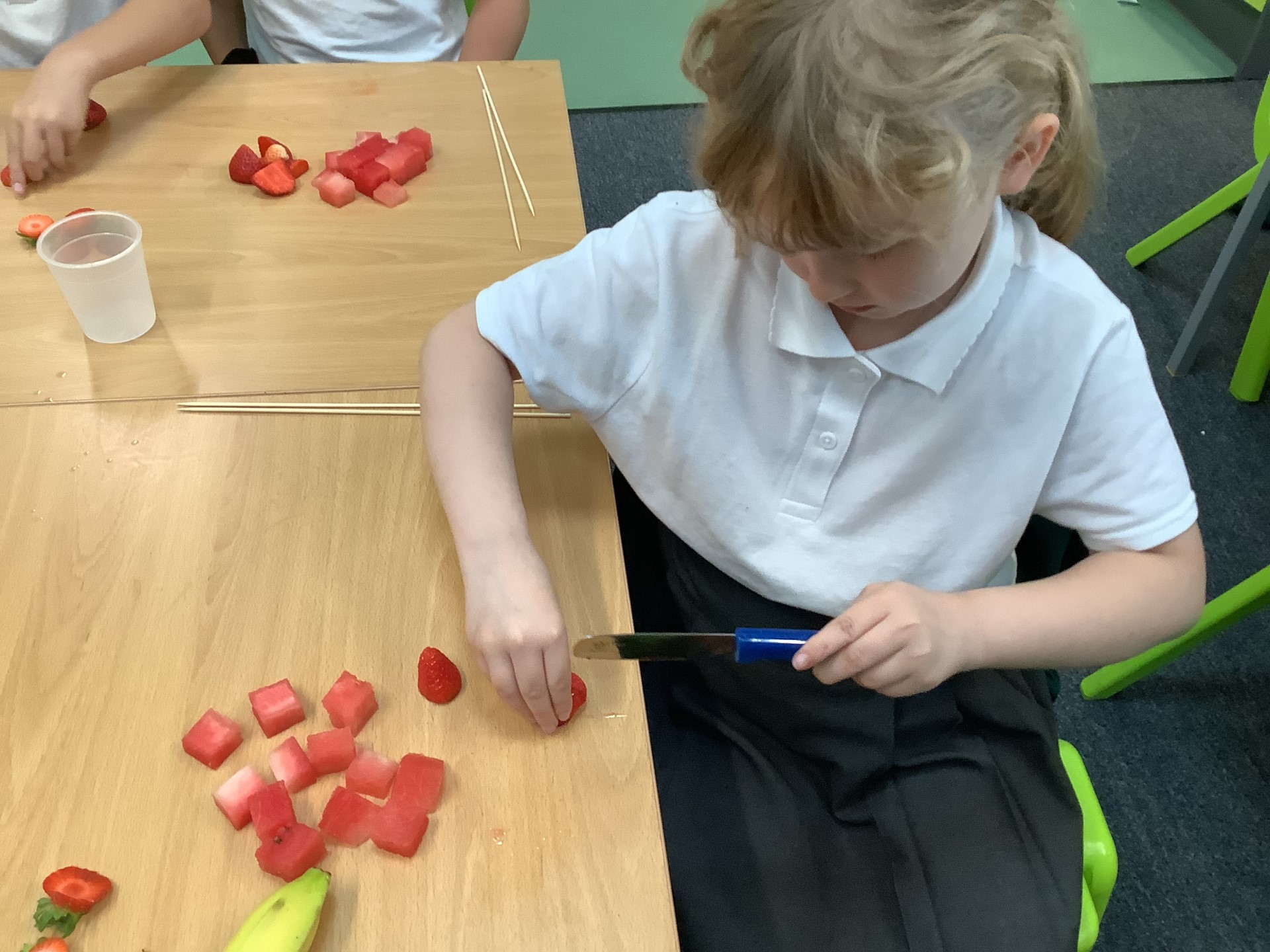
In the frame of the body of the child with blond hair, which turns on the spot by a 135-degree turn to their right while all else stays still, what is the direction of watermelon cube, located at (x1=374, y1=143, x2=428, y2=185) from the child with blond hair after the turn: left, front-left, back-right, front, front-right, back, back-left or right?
front

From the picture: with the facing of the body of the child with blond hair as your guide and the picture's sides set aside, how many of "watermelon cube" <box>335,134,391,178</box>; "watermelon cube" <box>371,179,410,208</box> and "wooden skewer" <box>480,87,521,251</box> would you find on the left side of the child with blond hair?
0

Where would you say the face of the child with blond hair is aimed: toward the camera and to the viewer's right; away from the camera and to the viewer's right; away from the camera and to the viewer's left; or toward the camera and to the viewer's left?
toward the camera and to the viewer's left

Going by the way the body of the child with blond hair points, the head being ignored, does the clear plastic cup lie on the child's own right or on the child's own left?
on the child's own right

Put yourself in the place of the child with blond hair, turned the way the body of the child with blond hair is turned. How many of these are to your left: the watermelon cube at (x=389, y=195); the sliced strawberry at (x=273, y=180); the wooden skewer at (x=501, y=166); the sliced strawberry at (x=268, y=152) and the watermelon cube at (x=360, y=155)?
0

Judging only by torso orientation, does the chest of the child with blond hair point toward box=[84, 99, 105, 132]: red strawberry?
no

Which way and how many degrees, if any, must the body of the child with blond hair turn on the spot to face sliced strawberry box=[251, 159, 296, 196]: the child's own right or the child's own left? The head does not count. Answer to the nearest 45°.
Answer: approximately 135° to the child's own right

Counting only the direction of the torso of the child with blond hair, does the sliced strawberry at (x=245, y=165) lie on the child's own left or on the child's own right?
on the child's own right

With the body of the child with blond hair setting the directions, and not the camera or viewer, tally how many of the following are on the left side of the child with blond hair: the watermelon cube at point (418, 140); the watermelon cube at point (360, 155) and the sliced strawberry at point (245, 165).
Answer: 0

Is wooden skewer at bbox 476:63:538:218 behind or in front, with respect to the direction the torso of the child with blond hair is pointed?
behind

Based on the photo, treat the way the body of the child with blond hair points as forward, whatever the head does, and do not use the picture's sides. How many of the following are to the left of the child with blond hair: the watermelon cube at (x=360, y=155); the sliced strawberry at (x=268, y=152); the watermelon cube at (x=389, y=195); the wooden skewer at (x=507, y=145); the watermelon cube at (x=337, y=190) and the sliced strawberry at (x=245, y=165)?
0

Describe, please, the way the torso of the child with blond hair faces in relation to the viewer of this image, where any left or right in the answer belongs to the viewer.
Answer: facing the viewer
